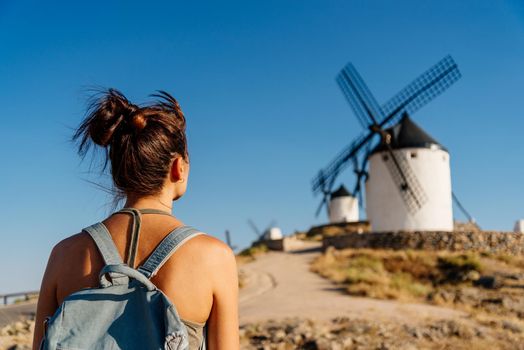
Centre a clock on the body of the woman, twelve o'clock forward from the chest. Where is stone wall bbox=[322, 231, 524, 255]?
The stone wall is roughly at 1 o'clock from the woman.

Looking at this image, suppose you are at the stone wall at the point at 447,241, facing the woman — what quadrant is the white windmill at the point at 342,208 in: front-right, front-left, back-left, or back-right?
back-right

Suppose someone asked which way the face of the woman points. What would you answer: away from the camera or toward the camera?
away from the camera

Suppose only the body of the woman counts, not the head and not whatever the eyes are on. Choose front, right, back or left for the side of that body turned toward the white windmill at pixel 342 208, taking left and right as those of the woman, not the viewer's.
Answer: front

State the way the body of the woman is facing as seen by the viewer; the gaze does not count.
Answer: away from the camera
